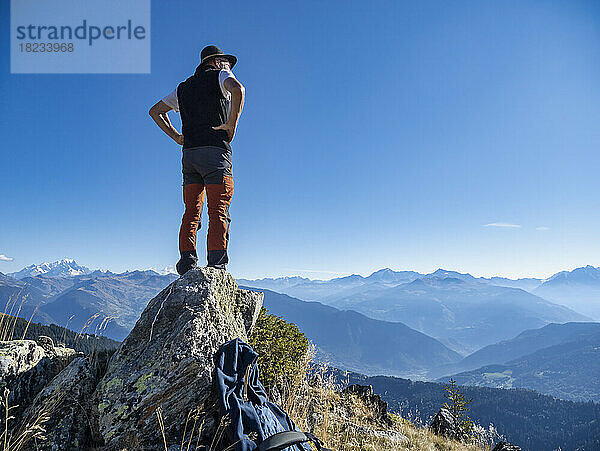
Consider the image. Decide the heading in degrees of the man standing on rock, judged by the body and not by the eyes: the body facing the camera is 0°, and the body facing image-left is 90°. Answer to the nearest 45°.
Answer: approximately 225°
